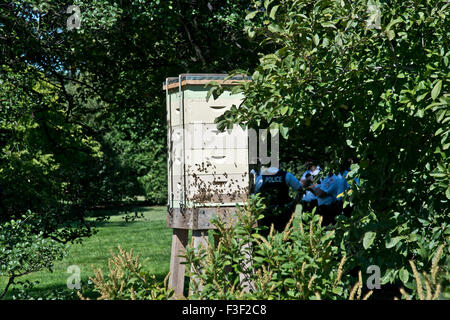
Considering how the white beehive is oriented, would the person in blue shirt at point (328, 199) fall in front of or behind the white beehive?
behind

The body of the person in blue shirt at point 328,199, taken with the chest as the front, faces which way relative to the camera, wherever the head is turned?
to the viewer's left

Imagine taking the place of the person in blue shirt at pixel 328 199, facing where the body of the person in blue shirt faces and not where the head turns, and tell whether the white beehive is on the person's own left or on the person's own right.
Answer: on the person's own left

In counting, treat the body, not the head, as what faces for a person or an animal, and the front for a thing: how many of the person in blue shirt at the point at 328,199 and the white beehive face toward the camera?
1

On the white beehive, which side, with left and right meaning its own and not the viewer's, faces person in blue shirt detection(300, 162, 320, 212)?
back

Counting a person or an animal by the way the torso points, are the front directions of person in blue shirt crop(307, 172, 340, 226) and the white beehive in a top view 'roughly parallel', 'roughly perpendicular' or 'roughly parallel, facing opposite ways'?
roughly perpendicular
